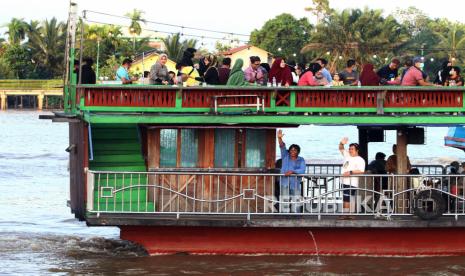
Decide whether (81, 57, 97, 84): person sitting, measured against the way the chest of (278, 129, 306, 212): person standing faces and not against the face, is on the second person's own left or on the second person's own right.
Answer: on the second person's own right

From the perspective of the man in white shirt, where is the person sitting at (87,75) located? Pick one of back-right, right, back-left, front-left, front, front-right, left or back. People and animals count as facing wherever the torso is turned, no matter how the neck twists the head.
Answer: front-right

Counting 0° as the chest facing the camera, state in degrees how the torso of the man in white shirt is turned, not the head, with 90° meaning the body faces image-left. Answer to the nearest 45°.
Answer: approximately 45°

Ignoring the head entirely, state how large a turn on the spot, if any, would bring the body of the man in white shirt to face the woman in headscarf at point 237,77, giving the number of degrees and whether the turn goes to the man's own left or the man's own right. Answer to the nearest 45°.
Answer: approximately 45° to the man's own right

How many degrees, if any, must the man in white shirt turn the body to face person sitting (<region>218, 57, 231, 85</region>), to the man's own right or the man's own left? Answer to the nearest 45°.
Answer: approximately 45° to the man's own right
